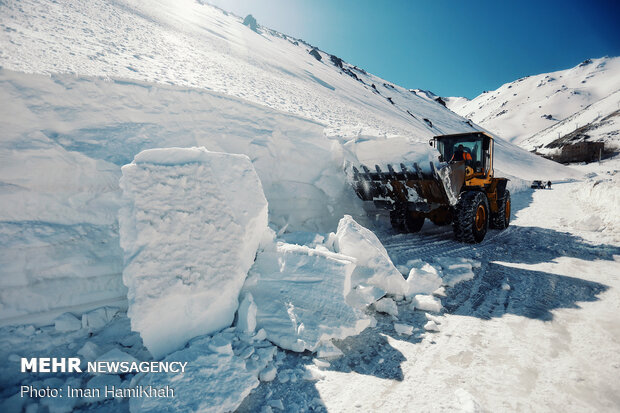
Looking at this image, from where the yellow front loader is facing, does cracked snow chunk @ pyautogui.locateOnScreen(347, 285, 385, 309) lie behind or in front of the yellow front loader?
in front

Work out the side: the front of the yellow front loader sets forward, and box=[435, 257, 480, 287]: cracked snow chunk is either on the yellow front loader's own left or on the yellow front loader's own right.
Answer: on the yellow front loader's own left

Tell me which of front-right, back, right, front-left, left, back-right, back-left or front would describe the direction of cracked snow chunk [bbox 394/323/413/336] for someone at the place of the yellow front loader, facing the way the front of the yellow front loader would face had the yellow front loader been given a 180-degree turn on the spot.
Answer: back-right

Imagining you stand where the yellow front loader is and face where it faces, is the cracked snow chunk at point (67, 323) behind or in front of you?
in front

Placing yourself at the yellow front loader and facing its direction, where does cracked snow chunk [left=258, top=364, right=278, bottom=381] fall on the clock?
The cracked snow chunk is roughly at 11 o'clock from the yellow front loader.

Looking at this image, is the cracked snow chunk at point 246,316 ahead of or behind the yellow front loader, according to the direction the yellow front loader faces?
ahead

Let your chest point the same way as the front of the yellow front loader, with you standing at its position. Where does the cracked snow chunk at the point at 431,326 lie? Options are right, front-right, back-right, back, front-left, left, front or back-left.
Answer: front-left

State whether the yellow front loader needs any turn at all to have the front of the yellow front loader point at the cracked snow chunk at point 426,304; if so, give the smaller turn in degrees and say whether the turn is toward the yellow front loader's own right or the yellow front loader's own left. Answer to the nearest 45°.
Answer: approximately 45° to the yellow front loader's own left

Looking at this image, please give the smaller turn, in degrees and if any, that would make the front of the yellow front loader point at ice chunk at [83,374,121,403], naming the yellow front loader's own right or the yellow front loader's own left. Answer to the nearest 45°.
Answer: approximately 45° to the yellow front loader's own left
